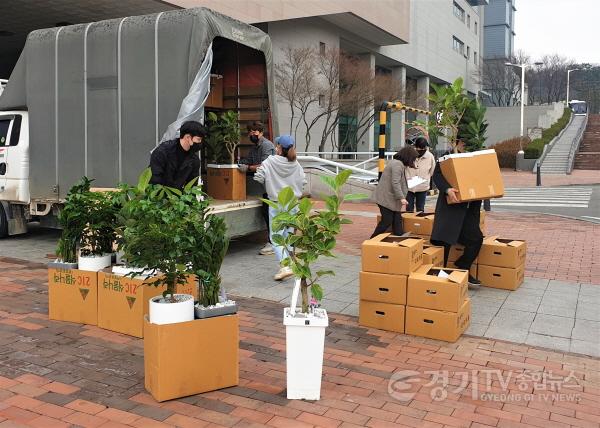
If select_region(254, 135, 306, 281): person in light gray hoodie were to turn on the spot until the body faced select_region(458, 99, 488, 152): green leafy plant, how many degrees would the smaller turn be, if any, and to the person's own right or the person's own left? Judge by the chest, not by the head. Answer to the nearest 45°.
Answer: approximately 135° to the person's own right

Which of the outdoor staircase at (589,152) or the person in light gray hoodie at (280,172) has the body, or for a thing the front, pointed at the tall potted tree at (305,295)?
the outdoor staircase

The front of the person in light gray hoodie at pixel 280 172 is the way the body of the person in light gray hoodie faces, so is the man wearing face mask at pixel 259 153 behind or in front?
in front

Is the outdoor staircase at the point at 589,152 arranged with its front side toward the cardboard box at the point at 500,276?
yes

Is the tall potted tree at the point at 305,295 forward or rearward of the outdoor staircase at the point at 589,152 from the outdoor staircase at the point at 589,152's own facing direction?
forward

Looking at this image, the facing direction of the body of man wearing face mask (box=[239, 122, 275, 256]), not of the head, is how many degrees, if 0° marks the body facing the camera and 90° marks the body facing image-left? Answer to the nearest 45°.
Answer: approximately 45°

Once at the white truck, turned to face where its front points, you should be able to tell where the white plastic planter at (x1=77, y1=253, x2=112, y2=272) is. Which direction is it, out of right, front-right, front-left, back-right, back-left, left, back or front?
back-left

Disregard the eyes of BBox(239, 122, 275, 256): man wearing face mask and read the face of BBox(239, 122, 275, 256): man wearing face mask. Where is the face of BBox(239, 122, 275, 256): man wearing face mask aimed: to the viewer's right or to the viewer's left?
to the viewer's left

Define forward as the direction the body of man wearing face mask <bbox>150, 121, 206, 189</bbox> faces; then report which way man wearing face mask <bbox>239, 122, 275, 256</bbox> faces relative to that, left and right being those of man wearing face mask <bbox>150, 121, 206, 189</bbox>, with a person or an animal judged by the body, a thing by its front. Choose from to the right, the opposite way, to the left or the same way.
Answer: to the right

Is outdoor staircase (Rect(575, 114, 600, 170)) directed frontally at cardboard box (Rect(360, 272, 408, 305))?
yes
